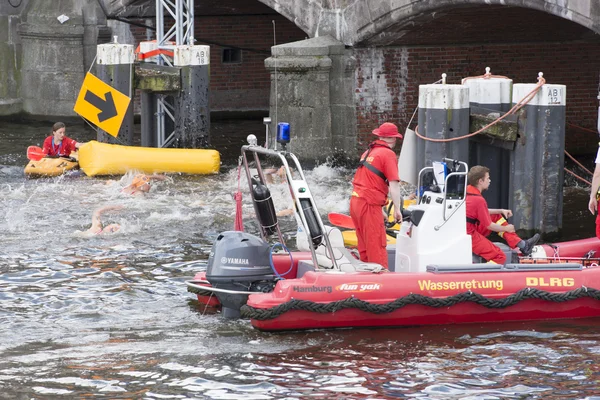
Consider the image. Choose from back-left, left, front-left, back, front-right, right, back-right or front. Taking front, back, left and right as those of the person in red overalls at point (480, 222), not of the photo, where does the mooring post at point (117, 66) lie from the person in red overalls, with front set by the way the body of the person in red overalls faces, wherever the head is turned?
back-left

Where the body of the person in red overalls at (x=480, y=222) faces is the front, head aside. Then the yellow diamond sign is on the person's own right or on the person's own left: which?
on the person's own left

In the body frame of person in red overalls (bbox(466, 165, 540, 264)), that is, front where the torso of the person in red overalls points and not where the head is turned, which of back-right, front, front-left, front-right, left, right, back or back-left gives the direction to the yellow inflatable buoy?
back-left

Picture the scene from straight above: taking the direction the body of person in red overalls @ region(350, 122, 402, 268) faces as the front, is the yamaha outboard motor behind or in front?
behind

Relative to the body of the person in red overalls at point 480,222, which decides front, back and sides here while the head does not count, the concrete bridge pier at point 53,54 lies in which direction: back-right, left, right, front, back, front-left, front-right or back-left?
back-left

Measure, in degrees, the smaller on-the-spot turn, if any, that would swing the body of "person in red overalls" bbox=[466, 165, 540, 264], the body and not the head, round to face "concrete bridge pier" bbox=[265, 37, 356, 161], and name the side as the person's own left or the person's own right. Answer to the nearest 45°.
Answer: approximately 90° to the person's own left

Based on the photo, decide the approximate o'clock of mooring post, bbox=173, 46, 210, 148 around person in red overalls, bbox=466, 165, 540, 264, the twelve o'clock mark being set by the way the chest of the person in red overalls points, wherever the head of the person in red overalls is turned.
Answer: The mooring post is roughly at 8 o'clock from the person in red overalls.

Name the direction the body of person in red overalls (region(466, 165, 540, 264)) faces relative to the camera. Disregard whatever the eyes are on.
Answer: to the viewer's right

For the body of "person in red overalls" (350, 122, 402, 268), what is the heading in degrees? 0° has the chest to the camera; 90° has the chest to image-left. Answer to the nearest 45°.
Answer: approximately 225°

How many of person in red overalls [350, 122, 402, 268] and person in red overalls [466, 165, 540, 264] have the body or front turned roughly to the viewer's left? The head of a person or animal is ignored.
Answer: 0

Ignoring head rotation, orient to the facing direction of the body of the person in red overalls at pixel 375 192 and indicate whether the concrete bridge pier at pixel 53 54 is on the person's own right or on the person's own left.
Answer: on the person's own left

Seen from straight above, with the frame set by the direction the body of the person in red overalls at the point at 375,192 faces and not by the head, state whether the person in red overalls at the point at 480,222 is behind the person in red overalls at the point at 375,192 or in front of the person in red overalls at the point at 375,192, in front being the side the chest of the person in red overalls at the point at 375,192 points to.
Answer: in front

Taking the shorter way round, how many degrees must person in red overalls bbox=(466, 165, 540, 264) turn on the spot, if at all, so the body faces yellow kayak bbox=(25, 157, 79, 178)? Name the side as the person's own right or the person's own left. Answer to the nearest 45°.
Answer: approximately 135° to the person's own left

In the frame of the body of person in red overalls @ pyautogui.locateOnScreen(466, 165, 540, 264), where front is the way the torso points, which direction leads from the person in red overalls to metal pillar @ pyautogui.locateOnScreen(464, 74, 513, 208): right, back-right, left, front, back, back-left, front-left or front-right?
left
